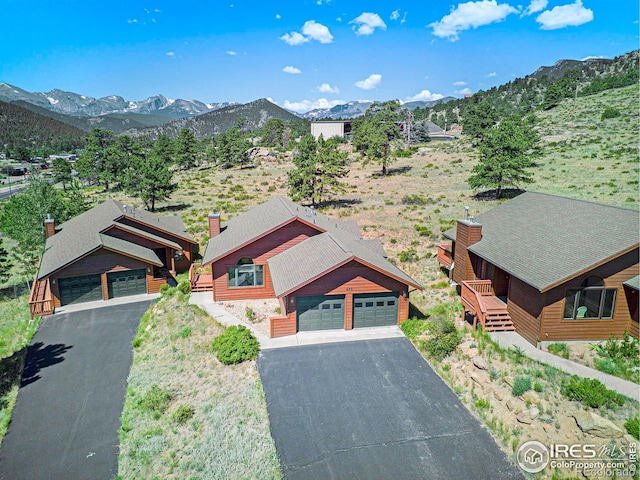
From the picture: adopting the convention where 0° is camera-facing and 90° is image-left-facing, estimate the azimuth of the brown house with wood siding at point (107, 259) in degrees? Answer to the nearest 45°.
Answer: approximately 0°

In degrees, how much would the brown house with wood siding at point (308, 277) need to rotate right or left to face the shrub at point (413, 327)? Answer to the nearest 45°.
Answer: approximately 90° to its left

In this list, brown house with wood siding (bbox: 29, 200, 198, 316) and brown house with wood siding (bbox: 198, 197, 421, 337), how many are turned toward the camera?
2

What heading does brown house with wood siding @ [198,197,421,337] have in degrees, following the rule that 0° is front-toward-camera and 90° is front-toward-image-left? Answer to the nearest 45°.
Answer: approximately 0°

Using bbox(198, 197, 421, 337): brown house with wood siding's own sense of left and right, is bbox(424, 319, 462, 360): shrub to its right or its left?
on its left

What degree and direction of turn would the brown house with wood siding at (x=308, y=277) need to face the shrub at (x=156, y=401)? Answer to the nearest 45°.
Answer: approximately 45° to its right

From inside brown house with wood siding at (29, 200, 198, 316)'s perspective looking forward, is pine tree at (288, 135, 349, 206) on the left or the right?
on its left

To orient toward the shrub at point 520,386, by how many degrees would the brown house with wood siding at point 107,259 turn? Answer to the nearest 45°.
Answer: approximately 45° to its left
